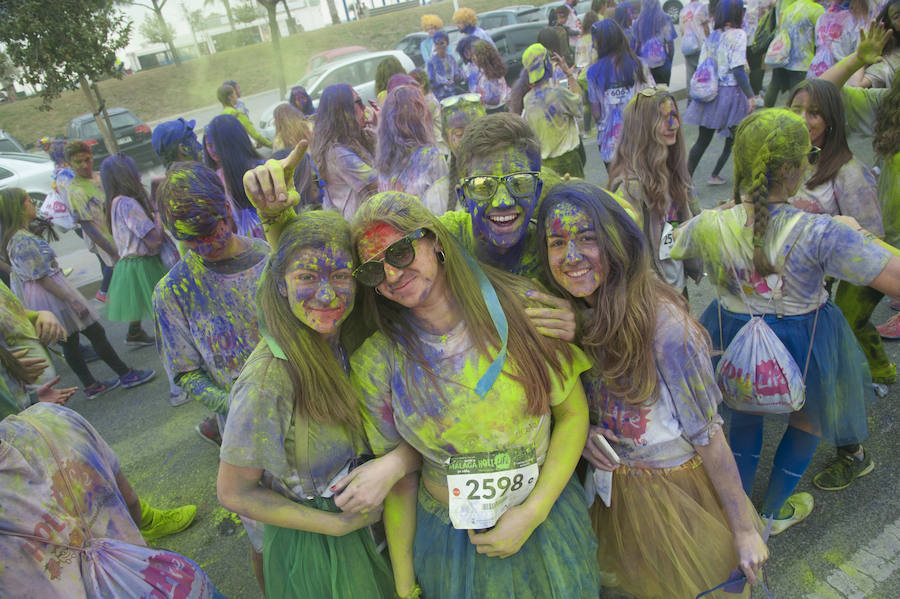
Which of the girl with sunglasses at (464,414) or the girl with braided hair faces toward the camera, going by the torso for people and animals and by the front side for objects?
the girl with sunglasses

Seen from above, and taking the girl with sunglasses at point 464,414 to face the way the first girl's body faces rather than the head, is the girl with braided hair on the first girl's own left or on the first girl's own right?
on the first girl's own left

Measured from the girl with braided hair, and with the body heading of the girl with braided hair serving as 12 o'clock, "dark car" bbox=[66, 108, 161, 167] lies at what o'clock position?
The dark car is roughly at 10 o'clock from the girl with braided hair.

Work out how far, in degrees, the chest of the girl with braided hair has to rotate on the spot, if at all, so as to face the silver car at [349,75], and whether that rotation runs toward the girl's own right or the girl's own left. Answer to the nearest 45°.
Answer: approximately 45° to the girl's own left

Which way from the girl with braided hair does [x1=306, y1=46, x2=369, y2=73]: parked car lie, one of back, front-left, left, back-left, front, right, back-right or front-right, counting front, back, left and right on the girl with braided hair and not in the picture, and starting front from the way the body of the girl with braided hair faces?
front-left

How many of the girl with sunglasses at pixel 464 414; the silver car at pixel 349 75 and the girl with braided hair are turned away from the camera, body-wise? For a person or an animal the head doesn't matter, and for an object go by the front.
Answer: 1

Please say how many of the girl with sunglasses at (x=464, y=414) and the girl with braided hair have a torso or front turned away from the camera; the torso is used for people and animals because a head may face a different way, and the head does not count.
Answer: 1

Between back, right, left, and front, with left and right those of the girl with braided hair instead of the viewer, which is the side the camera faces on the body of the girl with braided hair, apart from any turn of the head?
back

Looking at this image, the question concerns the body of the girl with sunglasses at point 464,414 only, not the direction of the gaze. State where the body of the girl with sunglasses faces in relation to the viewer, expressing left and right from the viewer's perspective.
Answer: facing the viewer

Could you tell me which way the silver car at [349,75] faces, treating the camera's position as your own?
facing the viewer and to the left of the viewer

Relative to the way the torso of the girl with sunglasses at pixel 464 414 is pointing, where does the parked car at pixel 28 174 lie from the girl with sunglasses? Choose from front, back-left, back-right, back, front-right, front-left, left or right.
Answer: back-right

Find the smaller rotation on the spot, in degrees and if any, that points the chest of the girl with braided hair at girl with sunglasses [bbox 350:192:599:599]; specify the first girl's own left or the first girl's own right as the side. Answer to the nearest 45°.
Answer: approximately 135° to the first girl's own left
